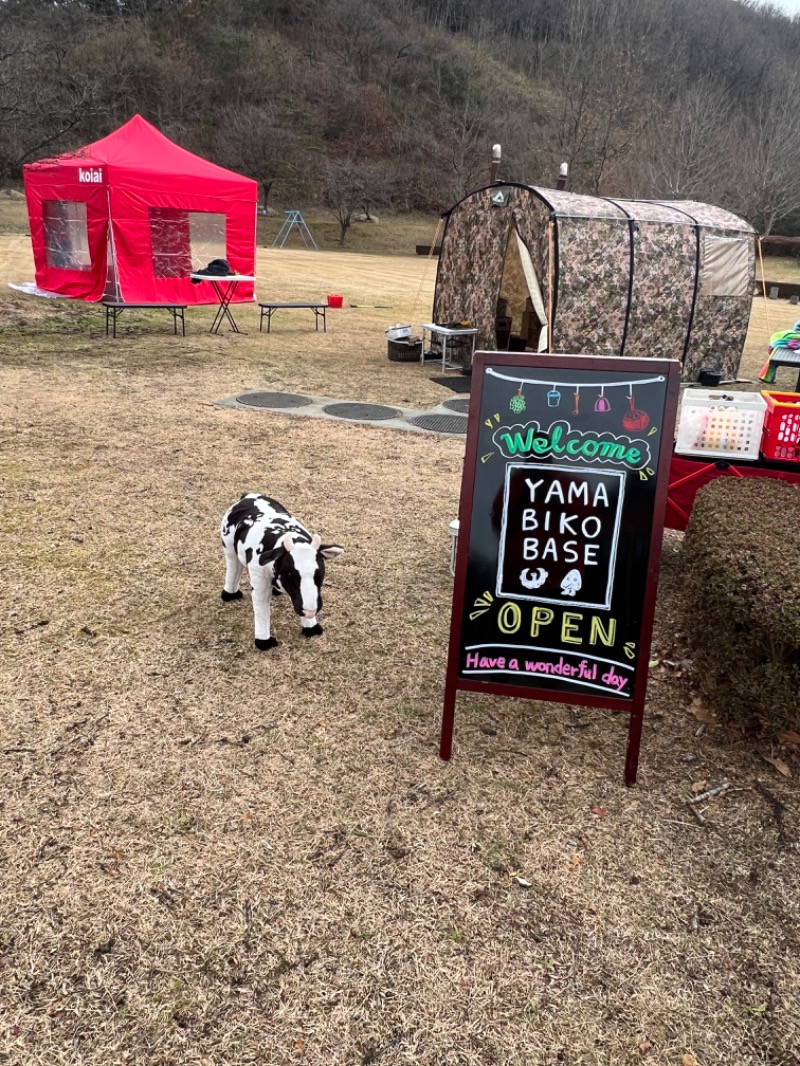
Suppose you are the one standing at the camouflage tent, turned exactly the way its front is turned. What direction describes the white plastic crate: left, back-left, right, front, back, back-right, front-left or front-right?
front-left

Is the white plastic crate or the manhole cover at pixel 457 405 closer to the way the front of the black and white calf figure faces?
the white plastic crate

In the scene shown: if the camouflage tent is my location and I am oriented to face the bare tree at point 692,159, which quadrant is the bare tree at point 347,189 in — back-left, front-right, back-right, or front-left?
front-left

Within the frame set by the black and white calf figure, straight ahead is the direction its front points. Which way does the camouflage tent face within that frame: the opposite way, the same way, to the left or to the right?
to the right

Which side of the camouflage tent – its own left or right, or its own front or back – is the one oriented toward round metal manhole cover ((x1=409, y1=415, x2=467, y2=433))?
front

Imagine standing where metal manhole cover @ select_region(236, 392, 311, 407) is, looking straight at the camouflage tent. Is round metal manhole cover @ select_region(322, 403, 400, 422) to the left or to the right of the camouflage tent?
right

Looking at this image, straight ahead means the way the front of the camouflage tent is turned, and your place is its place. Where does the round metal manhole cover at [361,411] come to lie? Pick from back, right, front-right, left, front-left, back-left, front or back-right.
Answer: front

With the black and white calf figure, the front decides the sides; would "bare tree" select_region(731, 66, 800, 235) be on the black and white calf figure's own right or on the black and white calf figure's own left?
on the black and white calf figure's own left

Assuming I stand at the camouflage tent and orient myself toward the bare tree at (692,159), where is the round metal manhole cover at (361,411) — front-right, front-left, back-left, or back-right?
back-left

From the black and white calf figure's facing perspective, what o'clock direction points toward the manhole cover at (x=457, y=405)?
The manhole cover is roughly at 8 o'clock from the black and white calf figure.

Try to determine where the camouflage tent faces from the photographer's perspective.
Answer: facing the viewer and to the left of the viewer

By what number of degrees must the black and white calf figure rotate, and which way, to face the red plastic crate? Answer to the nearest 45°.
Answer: approximately 45° to its left

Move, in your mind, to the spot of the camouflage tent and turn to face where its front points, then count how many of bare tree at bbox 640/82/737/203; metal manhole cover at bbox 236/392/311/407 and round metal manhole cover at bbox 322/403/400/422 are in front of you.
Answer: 2

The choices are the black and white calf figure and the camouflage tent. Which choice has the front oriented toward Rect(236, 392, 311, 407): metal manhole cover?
the camouflage tent

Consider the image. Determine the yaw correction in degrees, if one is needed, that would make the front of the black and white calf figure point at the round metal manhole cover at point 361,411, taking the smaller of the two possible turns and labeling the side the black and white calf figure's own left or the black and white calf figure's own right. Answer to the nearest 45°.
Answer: approximately 135° to the black and white calf figure's own left

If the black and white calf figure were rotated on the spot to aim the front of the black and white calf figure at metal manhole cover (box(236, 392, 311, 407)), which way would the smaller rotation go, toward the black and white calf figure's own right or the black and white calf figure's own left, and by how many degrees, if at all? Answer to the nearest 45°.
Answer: approximately 135° to the black and white calf figure's own left

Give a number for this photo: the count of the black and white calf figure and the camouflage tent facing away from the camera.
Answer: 0

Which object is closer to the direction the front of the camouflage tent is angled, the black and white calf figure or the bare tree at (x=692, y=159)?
the black and white calf figure

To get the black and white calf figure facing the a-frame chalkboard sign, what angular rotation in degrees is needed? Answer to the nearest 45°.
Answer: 0° — it already faces it

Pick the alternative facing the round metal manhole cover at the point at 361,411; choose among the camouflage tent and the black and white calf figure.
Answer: the camouflage tent

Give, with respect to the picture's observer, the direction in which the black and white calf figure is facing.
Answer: facing the viewer and to the right of the viewer
